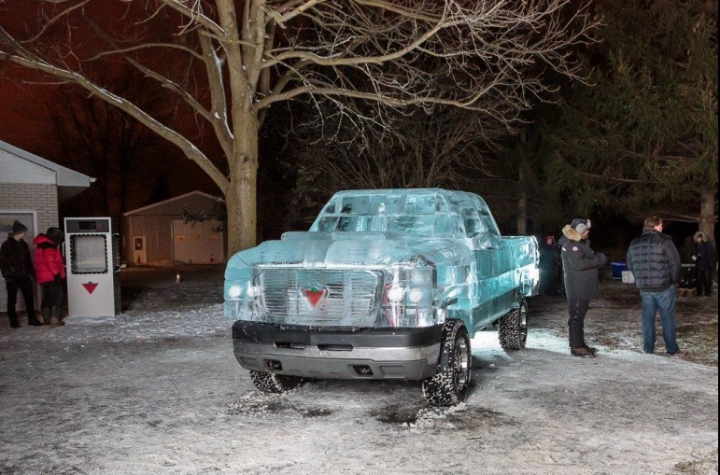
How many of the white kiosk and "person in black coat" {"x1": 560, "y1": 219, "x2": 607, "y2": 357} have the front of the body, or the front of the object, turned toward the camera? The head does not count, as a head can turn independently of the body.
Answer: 1

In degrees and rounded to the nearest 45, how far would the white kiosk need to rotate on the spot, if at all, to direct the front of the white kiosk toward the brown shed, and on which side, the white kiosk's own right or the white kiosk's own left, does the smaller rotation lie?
approximately 180°

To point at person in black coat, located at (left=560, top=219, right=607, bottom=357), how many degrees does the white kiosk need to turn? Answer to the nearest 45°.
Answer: approximately 45° to its left

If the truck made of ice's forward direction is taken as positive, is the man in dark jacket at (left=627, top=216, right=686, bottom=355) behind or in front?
behind

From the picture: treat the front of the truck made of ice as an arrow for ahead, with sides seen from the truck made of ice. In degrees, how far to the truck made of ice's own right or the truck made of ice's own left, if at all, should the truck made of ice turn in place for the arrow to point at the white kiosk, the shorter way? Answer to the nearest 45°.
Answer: approximately 90° to the truck made of ice's own right

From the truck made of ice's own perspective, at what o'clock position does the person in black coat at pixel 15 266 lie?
The person in black coat is roughly at 3 o'clock from the truck made of ice.
